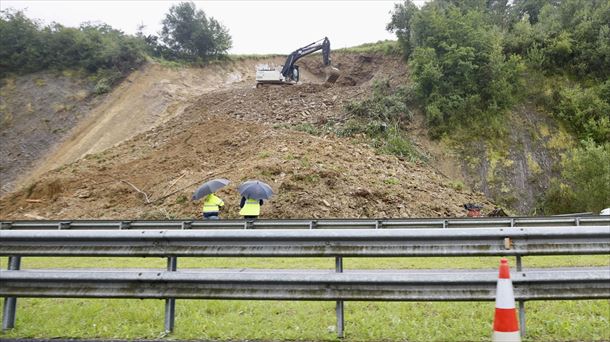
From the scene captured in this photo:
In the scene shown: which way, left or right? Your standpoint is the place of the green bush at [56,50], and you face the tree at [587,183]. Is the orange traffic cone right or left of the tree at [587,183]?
right

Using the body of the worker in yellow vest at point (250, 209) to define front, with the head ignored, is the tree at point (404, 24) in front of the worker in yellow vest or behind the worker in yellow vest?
in front

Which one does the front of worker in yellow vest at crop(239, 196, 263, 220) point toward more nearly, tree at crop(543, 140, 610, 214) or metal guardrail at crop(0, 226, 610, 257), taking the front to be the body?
the tree

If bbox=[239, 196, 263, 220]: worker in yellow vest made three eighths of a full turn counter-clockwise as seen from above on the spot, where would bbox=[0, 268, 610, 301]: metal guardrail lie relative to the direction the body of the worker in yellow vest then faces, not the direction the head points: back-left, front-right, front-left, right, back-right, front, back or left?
front-left

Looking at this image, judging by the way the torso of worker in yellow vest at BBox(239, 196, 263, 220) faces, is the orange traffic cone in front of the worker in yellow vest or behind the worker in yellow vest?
behind

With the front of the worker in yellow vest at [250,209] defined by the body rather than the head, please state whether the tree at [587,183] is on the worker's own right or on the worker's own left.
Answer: on the worker's own right

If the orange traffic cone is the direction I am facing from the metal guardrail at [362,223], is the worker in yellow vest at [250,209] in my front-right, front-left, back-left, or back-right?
back-right

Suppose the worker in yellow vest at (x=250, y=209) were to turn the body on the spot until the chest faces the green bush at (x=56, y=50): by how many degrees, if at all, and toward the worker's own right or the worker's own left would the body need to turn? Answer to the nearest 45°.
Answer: approximately 45° to the worker's own left

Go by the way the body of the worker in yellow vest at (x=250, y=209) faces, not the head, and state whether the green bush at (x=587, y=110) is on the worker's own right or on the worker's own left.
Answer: on the worker's own right

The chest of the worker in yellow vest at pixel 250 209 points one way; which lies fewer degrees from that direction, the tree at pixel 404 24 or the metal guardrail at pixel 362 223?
the tree

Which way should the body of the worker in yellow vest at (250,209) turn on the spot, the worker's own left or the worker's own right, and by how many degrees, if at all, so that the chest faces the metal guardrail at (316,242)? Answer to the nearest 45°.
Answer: approximately 180°

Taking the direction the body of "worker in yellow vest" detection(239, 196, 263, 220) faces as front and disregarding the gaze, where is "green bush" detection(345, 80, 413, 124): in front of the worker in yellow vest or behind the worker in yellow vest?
in front

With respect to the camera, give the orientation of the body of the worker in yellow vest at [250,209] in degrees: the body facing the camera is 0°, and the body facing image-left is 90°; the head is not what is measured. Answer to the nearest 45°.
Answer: approximately 180°

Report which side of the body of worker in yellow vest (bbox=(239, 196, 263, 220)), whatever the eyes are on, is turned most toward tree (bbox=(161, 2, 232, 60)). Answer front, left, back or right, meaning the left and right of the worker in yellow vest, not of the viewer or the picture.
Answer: front

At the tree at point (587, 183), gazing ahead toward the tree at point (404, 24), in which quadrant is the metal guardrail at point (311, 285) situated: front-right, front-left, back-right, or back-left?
back-left

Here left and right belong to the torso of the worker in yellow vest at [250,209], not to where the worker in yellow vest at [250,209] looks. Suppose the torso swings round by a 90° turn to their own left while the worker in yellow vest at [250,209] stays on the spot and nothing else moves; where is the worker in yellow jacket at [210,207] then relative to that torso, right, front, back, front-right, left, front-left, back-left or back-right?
front-right
